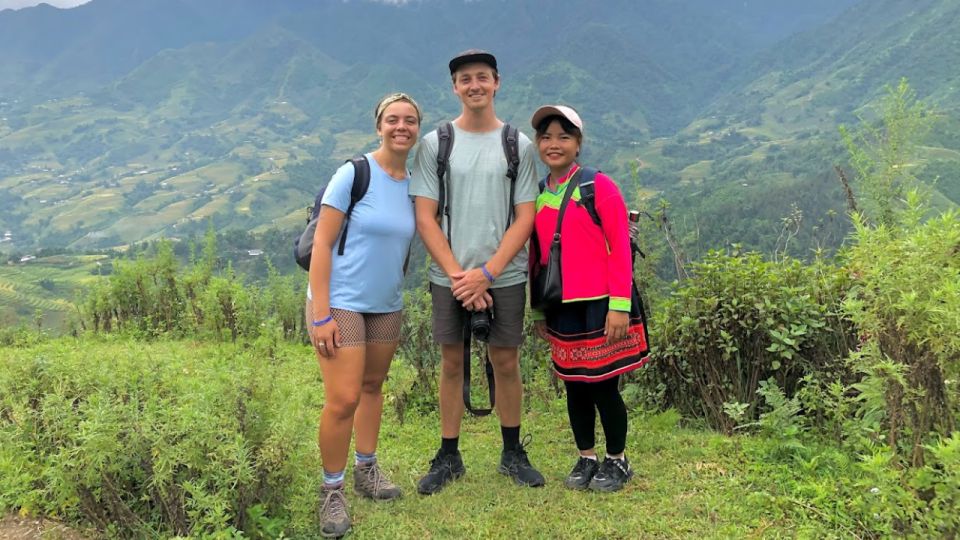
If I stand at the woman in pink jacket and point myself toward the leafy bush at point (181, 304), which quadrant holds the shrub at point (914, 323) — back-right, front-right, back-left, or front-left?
back-right

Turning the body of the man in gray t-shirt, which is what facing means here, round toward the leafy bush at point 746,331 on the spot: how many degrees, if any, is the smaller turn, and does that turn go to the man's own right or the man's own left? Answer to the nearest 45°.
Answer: approximately 135° to the man's own left

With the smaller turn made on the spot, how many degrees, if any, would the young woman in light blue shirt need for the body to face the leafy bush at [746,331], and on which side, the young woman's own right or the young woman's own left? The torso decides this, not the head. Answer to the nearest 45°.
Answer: approximately 45° to the young woman's own left

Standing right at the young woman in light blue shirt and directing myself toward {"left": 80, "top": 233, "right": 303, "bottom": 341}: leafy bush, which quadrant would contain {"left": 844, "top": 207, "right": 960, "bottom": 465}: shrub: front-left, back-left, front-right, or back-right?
back-right

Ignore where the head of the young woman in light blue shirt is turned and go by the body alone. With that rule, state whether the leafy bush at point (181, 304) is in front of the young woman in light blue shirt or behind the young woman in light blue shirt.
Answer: behind

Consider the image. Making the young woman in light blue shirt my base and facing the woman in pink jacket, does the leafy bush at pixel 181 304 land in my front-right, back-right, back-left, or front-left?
back-left

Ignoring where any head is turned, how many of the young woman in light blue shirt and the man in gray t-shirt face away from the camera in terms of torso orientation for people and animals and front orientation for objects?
0
